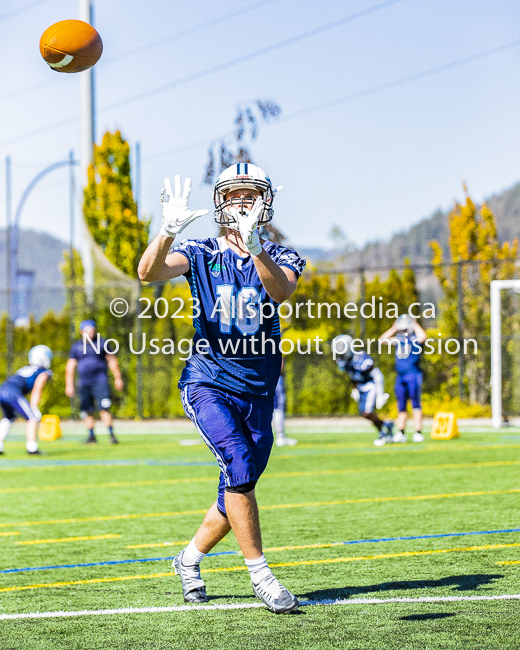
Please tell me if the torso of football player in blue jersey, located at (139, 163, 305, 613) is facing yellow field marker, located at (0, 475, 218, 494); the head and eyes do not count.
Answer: no

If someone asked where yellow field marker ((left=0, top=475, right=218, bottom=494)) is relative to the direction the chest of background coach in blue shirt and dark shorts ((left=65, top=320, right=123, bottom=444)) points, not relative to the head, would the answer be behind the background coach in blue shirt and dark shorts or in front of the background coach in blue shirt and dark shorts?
in front

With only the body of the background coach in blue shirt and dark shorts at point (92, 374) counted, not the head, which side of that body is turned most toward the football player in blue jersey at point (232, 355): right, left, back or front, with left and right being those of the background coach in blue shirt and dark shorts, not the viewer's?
front

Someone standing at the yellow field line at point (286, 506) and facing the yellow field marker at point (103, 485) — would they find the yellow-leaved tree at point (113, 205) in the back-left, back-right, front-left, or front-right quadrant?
front-right

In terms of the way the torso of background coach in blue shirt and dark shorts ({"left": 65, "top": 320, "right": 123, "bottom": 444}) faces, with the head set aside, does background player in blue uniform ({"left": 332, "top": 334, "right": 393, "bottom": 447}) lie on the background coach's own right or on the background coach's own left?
on the background coach's own left

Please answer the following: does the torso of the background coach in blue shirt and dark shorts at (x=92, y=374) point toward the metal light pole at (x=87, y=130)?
no

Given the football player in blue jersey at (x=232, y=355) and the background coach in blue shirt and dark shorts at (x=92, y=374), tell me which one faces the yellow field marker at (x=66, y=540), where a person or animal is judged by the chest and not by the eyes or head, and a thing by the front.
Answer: the background coach in blue shirt and dark shorts

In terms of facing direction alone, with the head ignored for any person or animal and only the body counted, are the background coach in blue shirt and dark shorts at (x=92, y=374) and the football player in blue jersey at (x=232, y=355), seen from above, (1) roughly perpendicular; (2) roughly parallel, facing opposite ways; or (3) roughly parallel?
roughly parallel

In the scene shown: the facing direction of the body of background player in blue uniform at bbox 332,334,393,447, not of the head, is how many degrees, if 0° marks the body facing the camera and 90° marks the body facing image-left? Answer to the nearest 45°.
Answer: approximately 45°

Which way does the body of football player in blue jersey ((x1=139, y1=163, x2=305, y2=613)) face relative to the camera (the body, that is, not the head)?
toward the camera

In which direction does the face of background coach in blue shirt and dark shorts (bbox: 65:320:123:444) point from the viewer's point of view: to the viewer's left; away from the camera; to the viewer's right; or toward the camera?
toward the camera

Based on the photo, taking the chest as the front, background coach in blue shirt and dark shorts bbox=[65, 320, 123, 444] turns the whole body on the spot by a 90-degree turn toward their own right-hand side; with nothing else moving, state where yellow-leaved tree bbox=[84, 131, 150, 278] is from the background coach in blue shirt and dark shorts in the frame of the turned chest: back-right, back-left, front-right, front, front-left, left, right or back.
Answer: right

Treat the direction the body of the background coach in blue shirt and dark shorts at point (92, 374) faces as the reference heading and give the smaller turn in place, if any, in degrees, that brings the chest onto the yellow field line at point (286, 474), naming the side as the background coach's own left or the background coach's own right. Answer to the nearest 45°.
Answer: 0° — they already face it

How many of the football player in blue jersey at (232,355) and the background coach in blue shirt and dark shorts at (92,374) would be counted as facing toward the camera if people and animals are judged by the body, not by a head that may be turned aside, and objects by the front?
2

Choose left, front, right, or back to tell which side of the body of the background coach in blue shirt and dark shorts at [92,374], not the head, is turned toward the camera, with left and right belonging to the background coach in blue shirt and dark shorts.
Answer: front

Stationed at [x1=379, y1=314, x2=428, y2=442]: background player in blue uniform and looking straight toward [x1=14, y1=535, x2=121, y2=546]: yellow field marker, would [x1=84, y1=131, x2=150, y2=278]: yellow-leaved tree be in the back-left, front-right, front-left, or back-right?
back-right

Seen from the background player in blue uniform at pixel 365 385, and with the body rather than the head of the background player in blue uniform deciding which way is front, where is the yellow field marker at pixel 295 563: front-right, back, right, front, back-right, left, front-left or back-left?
front-left

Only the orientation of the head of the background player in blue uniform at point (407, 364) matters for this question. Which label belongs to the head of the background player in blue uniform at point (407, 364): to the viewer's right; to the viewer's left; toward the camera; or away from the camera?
toward the camera
